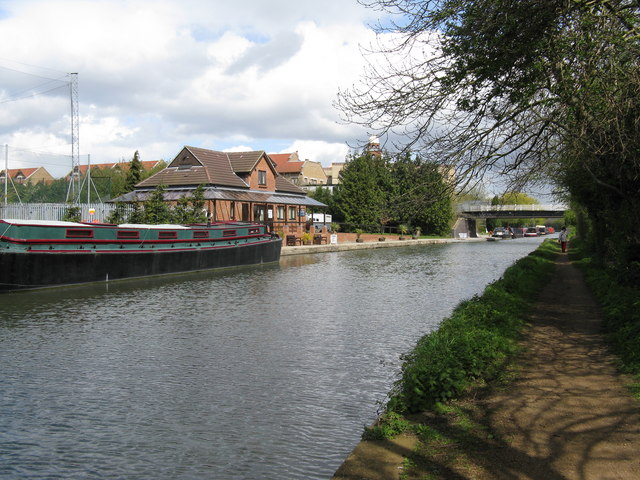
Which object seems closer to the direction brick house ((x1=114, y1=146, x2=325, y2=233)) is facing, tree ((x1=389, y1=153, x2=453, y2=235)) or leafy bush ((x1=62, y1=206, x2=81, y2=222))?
the tree

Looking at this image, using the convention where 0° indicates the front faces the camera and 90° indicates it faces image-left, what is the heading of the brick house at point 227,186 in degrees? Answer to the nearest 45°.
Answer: approximately 315°

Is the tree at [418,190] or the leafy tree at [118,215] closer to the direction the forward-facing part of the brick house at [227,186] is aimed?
the tree

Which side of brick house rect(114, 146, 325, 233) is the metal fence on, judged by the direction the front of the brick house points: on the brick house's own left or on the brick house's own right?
on the brick house's own right

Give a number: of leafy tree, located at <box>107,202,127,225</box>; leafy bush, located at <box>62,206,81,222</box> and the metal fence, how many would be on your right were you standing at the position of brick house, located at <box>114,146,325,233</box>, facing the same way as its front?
3

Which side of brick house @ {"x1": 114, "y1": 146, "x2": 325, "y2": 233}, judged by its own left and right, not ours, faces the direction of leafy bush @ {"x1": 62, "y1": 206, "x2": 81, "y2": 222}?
right

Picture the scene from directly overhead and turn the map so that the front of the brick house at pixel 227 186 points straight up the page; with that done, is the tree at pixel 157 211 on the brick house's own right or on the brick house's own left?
on the brick house's own right

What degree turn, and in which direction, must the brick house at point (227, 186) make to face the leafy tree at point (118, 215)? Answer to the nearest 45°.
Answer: approximately 90° to its right

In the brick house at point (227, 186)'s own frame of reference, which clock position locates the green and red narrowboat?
The green and red narrowboat is roughly at 2 o'clock from the brick house.
